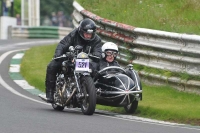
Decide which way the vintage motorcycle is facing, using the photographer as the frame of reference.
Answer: facing the viewer and to the right of the viewer

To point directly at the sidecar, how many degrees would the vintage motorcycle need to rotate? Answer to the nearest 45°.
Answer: approximately 45° to its left

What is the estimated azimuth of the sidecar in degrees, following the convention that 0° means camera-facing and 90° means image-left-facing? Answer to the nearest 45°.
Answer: approximately 315°

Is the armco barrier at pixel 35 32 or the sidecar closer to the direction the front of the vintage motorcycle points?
the sidecar

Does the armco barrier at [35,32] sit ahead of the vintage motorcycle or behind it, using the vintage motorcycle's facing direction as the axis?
behind

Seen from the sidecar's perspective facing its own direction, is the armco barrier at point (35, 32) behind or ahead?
behind

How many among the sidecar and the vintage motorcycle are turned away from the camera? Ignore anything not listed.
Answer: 0
